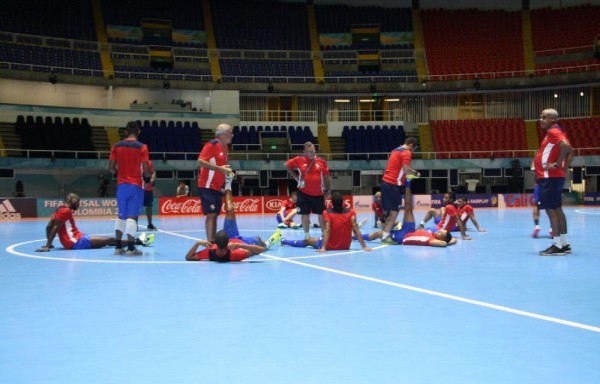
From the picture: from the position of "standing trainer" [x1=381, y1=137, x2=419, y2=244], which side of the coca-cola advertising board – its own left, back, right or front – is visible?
front

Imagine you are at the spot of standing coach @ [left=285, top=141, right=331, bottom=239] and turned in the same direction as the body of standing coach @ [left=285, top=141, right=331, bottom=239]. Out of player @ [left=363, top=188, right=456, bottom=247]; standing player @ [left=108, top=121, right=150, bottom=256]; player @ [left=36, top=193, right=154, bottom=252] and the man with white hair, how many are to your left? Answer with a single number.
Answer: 1

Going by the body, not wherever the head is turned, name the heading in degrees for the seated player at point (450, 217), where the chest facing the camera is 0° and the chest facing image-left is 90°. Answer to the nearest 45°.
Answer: approximately 90°

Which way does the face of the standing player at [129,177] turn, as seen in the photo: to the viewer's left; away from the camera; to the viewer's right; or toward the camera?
away from the camera

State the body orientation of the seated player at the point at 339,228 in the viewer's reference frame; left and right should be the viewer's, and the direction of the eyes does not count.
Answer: facing away from the viewer and to the left of the viewer

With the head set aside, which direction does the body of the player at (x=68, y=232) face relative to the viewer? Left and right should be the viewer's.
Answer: facing to the right of the viewer

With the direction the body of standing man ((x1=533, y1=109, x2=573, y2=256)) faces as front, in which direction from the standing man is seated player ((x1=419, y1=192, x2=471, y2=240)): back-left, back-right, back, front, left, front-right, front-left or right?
front-right

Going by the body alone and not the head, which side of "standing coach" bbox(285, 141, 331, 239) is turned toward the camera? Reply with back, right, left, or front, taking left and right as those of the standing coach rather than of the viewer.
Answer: front

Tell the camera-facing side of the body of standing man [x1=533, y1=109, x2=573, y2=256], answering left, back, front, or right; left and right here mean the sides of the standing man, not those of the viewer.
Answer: left

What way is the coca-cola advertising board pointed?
toward the camera

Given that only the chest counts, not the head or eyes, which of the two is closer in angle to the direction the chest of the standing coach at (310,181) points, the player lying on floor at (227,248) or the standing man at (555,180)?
the player lying on floor
